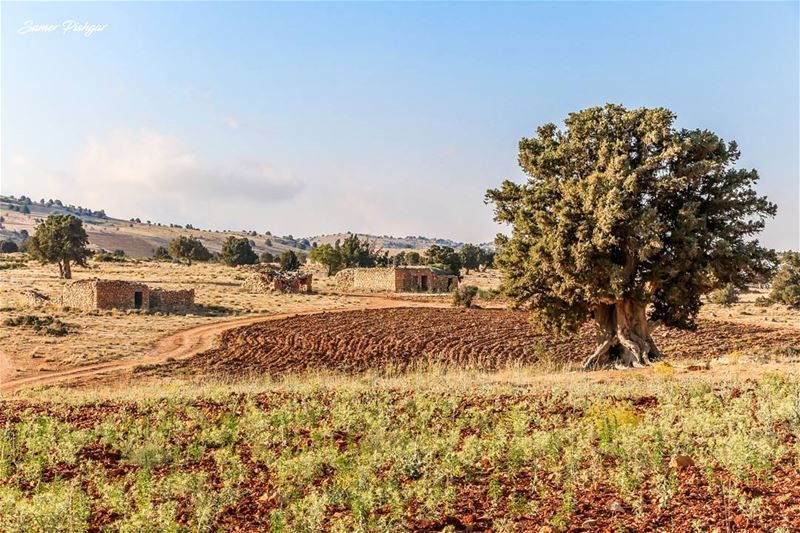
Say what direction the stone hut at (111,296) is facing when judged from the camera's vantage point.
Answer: facing the viewer and to the right of the viewer

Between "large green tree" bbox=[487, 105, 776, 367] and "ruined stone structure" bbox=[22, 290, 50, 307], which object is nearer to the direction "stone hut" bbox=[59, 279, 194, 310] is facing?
the large green tree

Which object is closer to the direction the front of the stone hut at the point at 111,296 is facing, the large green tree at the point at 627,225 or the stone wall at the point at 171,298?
the large green tree

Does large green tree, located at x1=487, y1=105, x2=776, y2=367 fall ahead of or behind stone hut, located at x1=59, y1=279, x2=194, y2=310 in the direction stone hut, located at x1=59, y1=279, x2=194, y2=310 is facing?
ahead

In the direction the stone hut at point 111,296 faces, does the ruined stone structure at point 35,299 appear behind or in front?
behind
